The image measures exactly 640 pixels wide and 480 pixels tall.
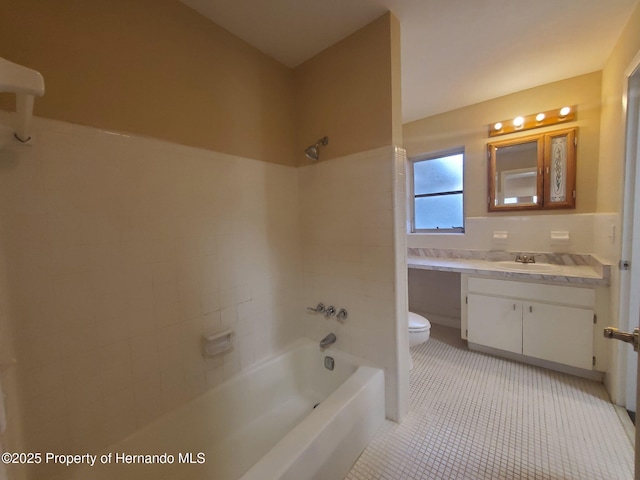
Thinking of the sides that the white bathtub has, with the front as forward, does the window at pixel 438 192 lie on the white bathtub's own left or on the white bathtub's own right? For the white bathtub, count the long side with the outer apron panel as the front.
on the white bathtub's own left

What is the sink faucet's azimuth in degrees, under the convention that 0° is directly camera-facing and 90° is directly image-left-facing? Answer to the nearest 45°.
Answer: approximately 0°

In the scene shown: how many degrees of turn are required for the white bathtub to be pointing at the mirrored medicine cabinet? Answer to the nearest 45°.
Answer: approximately 45° to its left

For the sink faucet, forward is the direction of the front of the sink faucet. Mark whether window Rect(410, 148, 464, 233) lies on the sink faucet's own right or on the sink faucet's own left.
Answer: on the sink faucet's own right

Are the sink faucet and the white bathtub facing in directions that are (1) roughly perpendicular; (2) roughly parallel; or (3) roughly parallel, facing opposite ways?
roughly perpendicular
